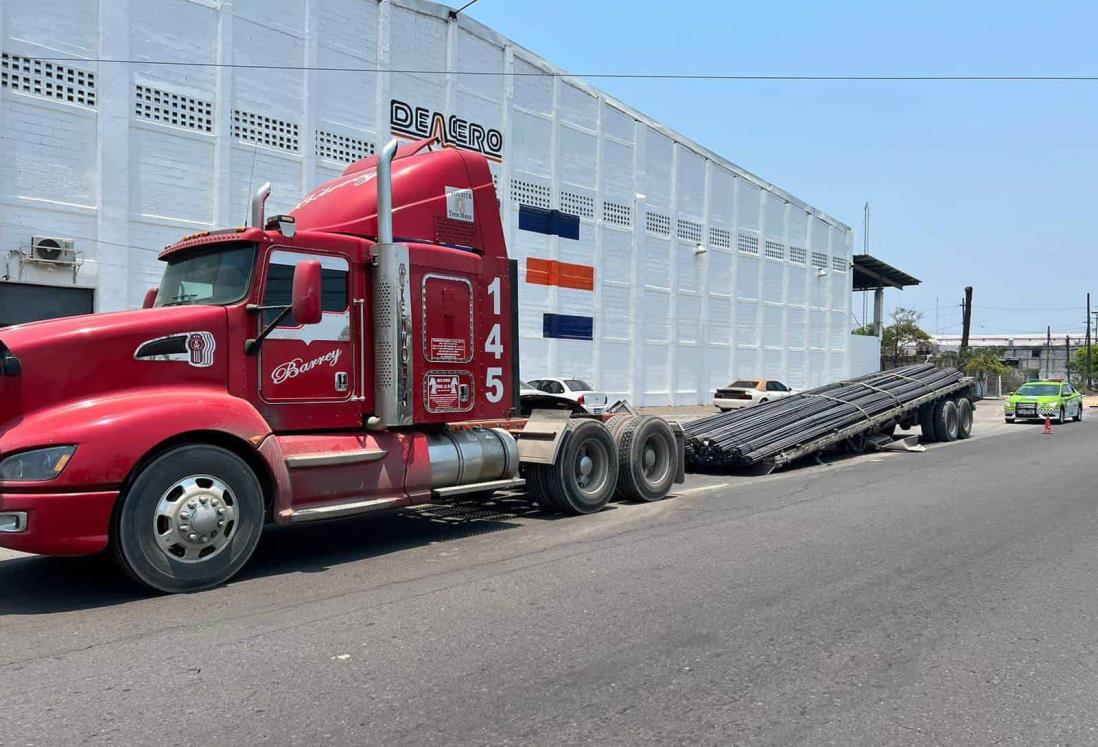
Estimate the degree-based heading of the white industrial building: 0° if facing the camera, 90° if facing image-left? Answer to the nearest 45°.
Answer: approximately 315°

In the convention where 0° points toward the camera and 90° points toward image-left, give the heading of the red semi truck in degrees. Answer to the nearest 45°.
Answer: approximately 45°

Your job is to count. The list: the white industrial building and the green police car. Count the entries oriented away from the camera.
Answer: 0

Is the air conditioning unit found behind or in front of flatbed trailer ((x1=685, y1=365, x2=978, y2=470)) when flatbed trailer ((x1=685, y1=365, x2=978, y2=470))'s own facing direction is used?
in front

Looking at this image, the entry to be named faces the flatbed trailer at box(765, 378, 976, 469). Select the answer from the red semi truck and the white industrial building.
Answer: the white industrial building

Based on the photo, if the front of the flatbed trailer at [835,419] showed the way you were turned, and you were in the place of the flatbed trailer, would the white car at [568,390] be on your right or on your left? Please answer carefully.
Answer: on your right

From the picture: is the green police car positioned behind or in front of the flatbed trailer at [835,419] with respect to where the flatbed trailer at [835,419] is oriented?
behind

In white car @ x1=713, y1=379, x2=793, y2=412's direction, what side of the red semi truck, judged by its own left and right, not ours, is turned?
back

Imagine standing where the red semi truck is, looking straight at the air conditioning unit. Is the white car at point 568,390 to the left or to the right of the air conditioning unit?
right

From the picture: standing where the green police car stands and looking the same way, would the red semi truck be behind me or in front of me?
in front

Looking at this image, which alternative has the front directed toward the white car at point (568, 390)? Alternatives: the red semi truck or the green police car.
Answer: the green police car

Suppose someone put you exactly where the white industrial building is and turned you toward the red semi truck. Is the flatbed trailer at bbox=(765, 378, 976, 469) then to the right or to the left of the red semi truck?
left

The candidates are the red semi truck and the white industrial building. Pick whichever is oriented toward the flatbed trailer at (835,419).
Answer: the white industrial building
